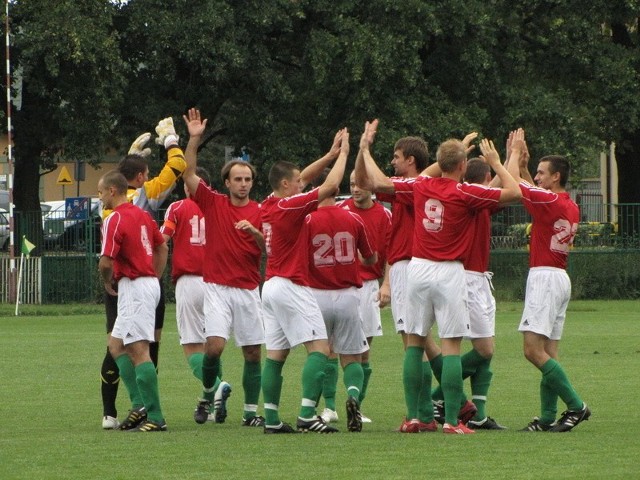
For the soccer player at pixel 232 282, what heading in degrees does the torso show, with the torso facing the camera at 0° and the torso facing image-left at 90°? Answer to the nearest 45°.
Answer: approximately 0°

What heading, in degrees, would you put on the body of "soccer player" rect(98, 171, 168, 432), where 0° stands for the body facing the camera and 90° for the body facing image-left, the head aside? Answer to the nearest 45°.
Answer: approximately 135°

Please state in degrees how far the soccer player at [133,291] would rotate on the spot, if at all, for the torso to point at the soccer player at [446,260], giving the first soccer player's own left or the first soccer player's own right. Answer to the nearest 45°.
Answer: approximately 135° to the first soccer player's own right

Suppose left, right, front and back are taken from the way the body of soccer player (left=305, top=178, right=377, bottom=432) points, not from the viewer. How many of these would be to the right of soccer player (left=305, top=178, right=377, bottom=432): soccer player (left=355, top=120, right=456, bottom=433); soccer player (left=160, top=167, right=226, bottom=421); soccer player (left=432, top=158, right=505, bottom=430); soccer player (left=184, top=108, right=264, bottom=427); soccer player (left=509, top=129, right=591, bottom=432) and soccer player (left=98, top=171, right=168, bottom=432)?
3

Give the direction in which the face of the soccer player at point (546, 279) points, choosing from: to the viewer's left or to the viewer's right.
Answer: to the viewer's left

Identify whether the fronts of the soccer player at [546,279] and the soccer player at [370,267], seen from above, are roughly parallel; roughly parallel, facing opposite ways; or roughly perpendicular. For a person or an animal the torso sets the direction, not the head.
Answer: roughly perpendicular

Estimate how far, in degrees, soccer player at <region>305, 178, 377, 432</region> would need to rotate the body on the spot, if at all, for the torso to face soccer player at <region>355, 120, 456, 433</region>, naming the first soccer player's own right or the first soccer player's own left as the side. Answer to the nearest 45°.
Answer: approximately 90° to the first soccer player's own right

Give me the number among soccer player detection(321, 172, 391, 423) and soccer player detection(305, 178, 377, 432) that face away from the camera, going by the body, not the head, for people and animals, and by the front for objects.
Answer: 1

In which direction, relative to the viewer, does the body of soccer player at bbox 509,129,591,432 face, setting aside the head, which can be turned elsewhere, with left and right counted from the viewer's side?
facing away from the viewer and to the left of the viewer

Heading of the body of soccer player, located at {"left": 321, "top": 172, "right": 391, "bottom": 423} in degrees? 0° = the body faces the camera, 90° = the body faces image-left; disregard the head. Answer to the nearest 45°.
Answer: approximately 45°

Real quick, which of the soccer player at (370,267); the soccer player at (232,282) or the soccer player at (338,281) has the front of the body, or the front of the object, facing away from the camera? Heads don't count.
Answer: the soccer player at (338,281)

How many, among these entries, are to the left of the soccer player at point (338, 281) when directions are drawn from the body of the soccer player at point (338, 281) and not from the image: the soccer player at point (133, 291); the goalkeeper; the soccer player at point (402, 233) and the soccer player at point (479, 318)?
2
